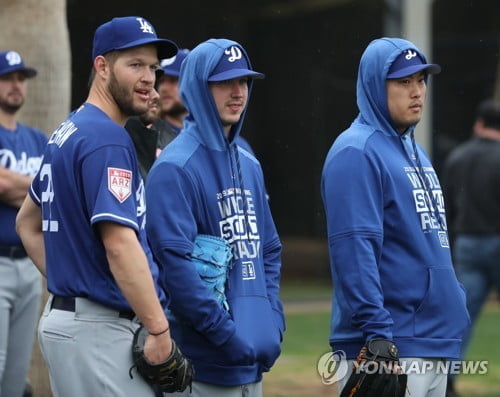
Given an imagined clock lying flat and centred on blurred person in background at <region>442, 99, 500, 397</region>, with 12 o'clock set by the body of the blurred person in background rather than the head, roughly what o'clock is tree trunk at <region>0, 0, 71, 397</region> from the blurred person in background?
The tree trunk is roughly at 8 o'clock from the blurred person in background.

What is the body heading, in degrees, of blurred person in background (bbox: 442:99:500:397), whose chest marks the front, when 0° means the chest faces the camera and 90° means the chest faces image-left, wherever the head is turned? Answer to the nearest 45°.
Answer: approximately 180°
